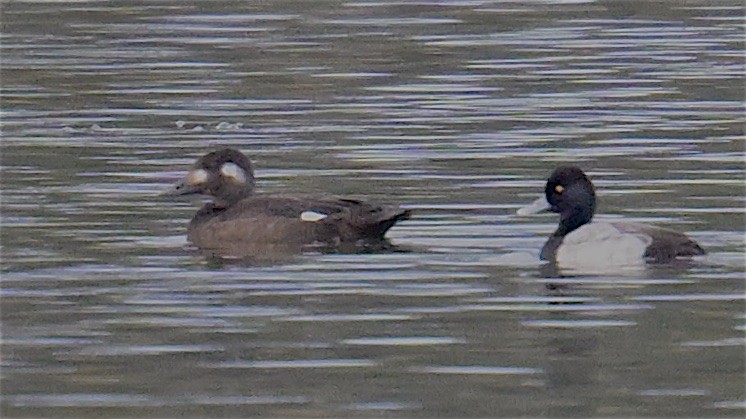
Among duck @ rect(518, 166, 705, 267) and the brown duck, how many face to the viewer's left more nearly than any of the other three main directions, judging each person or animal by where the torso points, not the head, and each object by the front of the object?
2

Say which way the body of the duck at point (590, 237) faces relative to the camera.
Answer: to the viewer's left

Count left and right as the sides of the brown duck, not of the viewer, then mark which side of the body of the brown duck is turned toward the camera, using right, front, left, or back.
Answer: left

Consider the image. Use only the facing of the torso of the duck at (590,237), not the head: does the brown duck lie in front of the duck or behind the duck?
in front
